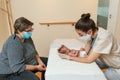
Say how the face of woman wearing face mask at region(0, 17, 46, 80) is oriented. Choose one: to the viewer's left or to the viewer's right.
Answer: to the viewer's right

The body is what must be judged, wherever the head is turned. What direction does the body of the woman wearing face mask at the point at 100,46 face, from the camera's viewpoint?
to the viewer's left

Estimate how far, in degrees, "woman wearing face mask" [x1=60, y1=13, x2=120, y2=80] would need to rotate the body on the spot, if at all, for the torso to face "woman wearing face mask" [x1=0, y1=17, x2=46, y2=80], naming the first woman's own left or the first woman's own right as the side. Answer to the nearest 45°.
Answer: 0° — they already face them
